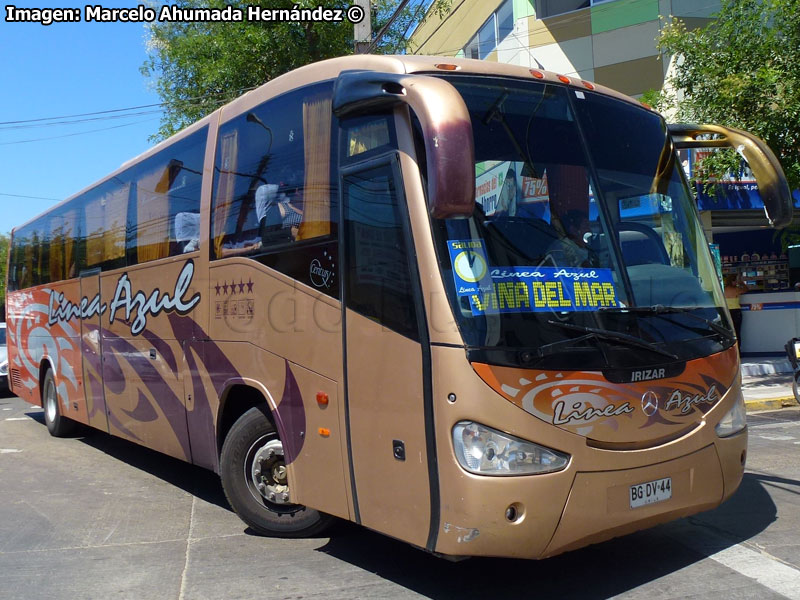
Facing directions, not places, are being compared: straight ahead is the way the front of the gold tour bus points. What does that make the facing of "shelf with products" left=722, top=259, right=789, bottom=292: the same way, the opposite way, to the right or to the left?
to the right

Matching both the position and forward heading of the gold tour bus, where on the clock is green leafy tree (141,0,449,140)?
The green leafy tree is roughly at 7 o'clock from the gold tour bus.

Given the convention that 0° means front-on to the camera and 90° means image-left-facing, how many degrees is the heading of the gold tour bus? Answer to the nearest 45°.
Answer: approximately 315°

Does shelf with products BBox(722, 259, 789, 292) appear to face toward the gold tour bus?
yes

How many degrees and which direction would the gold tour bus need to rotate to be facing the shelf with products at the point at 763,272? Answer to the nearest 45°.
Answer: approximately 90° to its left

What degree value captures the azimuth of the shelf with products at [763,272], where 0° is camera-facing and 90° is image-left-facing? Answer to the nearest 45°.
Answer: approximately 0°

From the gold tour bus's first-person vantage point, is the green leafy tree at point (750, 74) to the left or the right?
on its left
